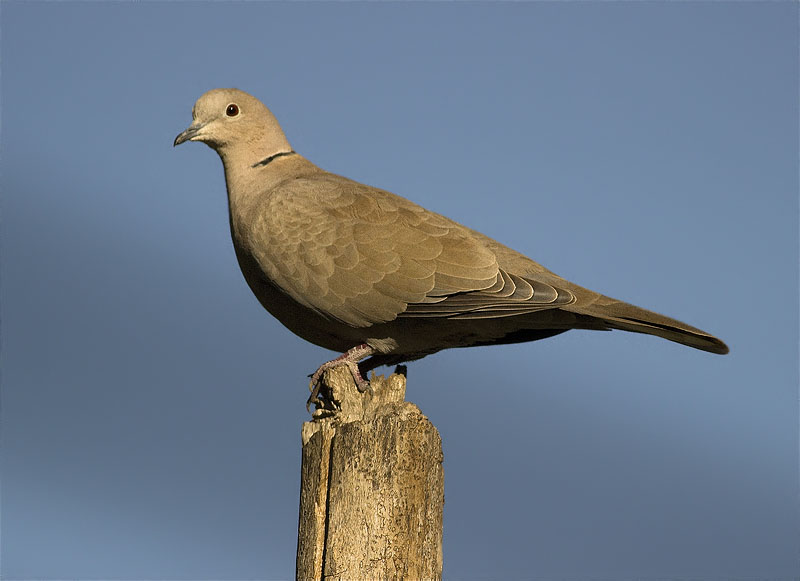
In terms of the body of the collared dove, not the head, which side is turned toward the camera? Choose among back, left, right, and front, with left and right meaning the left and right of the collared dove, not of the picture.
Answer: left
